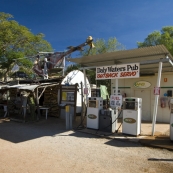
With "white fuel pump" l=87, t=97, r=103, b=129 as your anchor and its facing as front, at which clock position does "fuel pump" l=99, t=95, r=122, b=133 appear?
The fuel pump is roughly at 10 o'clock from the white fuel pump.

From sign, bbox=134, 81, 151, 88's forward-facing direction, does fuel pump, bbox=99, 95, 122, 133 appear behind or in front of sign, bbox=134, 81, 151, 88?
in front

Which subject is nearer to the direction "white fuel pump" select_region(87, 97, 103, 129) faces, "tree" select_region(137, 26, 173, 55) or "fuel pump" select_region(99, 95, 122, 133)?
the fuel pump

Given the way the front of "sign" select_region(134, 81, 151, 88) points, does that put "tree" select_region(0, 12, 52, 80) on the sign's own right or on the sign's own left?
on the sign's own right

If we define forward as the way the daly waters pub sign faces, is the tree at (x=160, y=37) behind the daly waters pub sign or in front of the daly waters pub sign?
behind

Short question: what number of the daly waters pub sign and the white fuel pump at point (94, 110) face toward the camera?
2

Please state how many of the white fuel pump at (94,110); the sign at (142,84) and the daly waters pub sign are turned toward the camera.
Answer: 3

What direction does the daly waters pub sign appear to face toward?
toward the camera

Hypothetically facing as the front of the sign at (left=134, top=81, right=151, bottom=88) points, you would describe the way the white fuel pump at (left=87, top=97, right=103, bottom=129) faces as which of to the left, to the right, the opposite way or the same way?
the same way

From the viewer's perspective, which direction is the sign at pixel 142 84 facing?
toward the camera

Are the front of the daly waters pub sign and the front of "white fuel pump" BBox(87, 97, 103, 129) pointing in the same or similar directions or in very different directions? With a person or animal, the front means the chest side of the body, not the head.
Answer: same or similar directions
